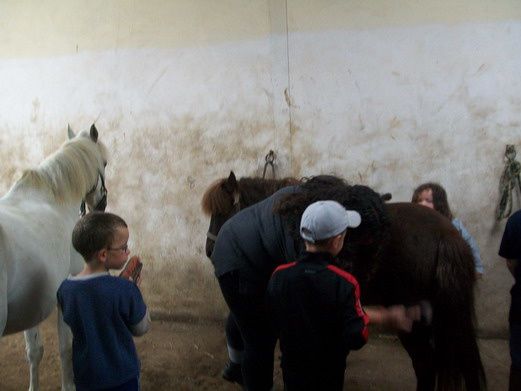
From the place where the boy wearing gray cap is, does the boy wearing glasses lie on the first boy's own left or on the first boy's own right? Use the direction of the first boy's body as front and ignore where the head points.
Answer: on the first boy's own left

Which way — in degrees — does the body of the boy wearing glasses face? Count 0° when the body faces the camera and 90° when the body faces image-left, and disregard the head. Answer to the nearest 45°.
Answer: approximately 225°

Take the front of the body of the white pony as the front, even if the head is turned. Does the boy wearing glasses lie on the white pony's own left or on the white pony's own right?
on the white pony's own right

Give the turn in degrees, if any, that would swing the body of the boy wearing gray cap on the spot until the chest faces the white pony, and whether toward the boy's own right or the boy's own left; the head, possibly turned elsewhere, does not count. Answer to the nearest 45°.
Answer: approximately 90° to the boy's own left

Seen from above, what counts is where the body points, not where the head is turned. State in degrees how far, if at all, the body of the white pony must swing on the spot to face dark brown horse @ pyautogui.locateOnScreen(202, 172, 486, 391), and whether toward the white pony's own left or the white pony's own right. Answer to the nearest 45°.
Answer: approximately 90° to the white pony's own right

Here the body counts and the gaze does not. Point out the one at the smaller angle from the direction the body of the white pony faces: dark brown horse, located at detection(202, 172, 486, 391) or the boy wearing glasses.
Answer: the dark brown horse

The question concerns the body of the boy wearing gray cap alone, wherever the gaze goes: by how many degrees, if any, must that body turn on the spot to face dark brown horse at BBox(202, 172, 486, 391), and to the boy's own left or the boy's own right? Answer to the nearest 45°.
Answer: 0° — they already face it

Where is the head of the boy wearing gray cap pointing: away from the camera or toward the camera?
away from the camera

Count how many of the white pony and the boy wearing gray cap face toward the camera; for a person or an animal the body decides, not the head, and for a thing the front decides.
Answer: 0

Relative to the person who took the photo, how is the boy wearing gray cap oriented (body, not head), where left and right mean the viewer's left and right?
facing away from the viewer and to the right of the viewer

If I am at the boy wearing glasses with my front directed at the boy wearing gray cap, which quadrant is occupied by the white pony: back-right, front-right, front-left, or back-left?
back-left
